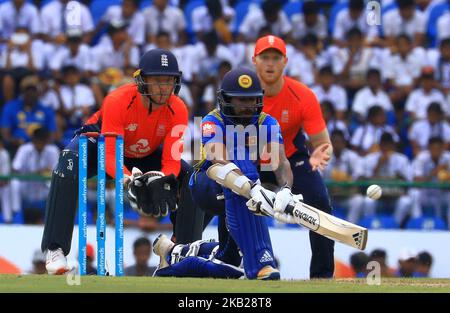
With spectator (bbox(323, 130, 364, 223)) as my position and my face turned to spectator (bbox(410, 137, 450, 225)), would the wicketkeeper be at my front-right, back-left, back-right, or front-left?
back-right

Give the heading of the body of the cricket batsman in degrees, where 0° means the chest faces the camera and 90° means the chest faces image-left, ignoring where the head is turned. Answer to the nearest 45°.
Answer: approximately 315°

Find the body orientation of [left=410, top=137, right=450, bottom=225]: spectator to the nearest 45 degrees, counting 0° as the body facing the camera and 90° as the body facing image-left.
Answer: approximately 0°

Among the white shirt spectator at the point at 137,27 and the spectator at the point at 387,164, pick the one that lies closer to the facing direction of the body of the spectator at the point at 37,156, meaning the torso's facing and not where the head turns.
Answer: the spectator

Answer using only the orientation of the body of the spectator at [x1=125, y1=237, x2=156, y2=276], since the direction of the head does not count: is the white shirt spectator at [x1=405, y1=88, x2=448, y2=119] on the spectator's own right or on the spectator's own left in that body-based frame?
on the spectator's own left

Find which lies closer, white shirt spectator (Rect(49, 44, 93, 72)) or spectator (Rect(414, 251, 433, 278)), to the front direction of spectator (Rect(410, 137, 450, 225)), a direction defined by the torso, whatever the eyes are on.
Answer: the spectator
